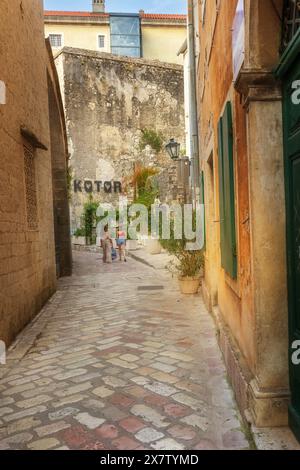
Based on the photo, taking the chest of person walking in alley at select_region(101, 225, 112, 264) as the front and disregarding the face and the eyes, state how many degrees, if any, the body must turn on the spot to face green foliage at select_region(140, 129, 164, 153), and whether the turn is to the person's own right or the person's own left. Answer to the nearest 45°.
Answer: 0° — they already face it

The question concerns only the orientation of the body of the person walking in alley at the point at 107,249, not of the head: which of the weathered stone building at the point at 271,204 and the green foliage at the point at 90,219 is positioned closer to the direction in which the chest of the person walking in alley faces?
the green foliage

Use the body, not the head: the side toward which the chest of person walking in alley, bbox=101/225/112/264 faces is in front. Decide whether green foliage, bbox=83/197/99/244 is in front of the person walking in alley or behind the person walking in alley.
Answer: in front

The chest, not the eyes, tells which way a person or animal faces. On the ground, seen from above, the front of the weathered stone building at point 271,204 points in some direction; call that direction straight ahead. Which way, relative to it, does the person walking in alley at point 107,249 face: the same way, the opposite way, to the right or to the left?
to the right

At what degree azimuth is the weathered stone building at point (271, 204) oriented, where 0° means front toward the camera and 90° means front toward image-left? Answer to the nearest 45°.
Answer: approximately 90°

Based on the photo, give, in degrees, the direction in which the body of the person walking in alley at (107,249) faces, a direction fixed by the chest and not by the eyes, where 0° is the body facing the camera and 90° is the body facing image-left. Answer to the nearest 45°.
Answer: approximately 180°

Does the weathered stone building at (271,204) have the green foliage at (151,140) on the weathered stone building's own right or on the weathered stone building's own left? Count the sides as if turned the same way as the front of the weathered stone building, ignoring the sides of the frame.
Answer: on the weathered stone building's own right

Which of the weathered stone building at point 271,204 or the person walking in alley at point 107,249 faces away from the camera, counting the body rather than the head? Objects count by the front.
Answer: the person walking in alley

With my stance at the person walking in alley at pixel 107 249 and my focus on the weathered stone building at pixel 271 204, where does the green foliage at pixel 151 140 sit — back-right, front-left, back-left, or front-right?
back-left

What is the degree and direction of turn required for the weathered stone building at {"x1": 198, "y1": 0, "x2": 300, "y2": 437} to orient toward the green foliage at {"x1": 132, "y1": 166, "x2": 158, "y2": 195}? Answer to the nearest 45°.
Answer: approximately 90° to its right

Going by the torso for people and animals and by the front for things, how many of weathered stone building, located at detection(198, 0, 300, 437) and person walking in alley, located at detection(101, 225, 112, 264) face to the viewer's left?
1
